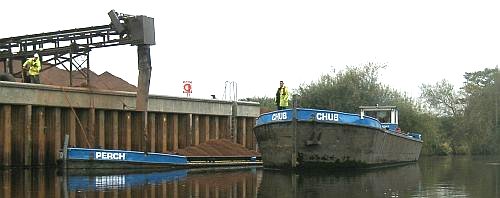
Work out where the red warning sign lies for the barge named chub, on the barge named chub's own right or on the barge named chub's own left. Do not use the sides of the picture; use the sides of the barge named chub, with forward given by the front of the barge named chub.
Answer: on the barge named chub's own right

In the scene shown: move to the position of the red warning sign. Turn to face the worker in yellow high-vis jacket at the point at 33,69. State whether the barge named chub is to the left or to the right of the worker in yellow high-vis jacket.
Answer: left

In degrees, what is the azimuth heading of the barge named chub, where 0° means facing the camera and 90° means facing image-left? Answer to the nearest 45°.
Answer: approximately 45°

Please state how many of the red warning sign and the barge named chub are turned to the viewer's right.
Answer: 0

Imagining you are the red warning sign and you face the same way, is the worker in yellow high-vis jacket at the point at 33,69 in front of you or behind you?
in front

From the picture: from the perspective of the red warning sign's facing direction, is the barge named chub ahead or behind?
ahead

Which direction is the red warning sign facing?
toward the camera

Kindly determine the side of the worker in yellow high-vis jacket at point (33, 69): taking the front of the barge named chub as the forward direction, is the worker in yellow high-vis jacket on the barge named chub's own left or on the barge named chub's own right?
on the barge named chub's own right

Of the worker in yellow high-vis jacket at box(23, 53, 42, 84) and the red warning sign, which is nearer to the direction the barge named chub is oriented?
the worker in yellow high-vis jacket
